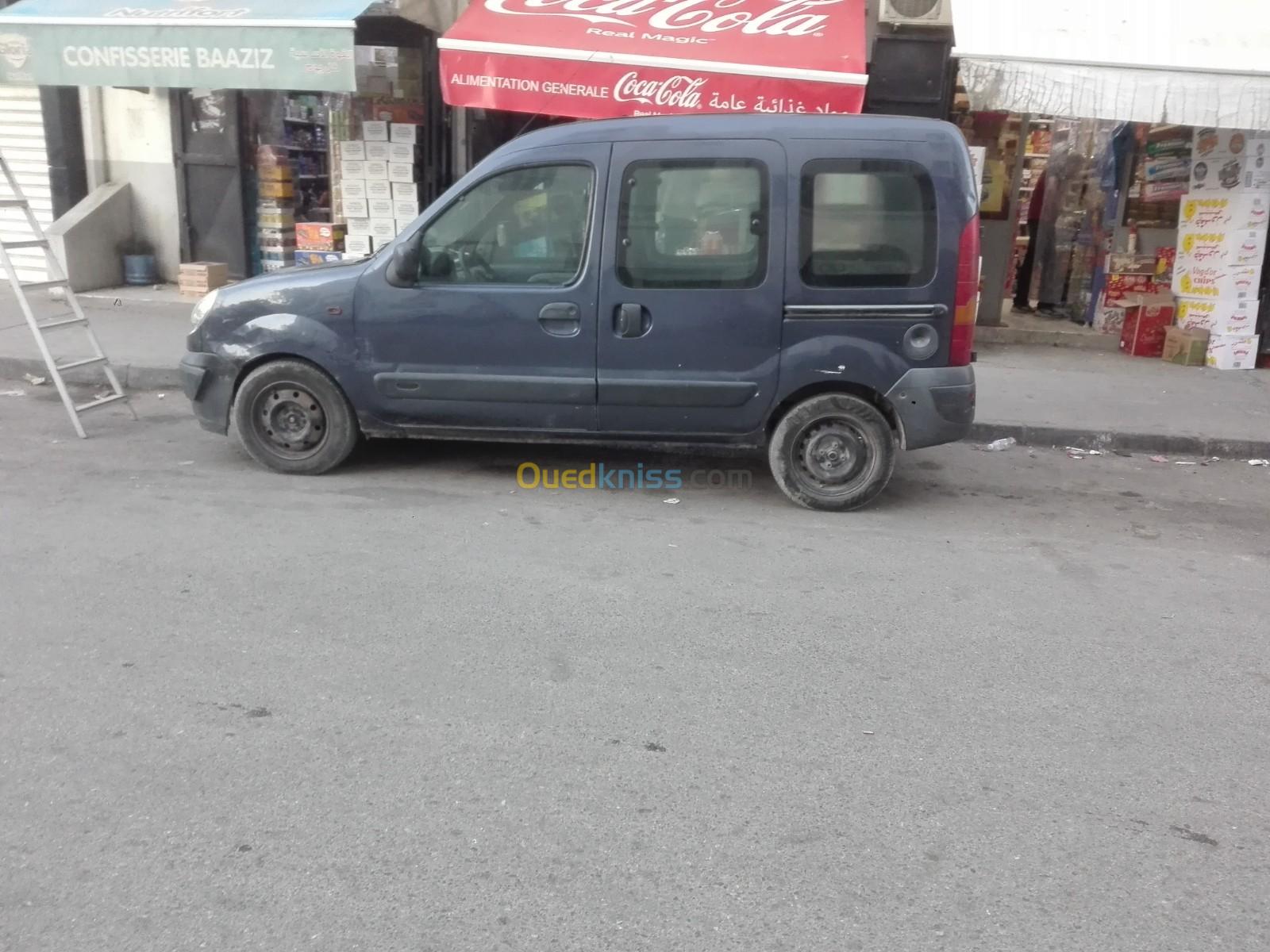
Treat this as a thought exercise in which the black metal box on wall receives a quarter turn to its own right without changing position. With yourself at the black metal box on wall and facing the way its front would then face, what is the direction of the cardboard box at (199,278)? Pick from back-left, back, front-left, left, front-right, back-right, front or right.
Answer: front

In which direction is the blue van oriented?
to the viewer's left

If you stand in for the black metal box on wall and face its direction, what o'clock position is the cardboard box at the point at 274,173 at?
The cardboard box is roughly at 3 o'clock from the black metal box on wall.

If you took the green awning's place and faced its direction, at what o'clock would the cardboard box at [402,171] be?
The cardboard box is roughly at 8 o'clock from the green awning.

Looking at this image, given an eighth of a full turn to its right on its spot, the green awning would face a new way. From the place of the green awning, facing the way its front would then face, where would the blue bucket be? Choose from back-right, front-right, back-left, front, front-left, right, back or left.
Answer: back-right

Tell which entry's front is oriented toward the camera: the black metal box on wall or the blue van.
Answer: the black metal box on wall

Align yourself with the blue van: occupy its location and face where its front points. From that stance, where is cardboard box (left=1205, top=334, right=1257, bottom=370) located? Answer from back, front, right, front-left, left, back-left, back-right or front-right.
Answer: back-right

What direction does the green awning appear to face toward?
toward the camera

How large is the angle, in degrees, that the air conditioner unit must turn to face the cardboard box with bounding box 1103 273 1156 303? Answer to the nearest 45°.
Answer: approximately 135° to its left

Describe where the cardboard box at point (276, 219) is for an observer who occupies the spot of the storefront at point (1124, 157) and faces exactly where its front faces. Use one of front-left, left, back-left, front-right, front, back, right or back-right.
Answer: right

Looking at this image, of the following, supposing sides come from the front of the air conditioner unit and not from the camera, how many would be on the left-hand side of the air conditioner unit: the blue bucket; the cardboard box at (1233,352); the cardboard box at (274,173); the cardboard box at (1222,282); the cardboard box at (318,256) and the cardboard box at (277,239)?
2

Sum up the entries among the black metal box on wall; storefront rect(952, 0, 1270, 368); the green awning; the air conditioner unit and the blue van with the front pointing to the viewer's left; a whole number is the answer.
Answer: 1

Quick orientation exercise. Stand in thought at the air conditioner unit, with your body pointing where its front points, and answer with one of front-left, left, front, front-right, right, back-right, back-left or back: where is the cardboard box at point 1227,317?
left

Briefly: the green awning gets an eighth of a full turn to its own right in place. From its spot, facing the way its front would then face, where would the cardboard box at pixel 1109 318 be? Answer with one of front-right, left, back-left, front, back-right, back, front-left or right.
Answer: back-left

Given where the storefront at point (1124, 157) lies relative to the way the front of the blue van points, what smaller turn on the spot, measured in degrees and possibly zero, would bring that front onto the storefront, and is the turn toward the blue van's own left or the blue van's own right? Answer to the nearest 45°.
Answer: approximately 135° to the blue van's own right

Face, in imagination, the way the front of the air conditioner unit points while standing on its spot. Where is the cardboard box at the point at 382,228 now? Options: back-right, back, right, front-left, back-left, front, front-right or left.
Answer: right

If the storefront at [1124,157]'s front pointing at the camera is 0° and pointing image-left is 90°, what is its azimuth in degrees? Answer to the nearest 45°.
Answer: approximately 0°

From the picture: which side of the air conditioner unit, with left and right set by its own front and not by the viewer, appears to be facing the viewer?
front
